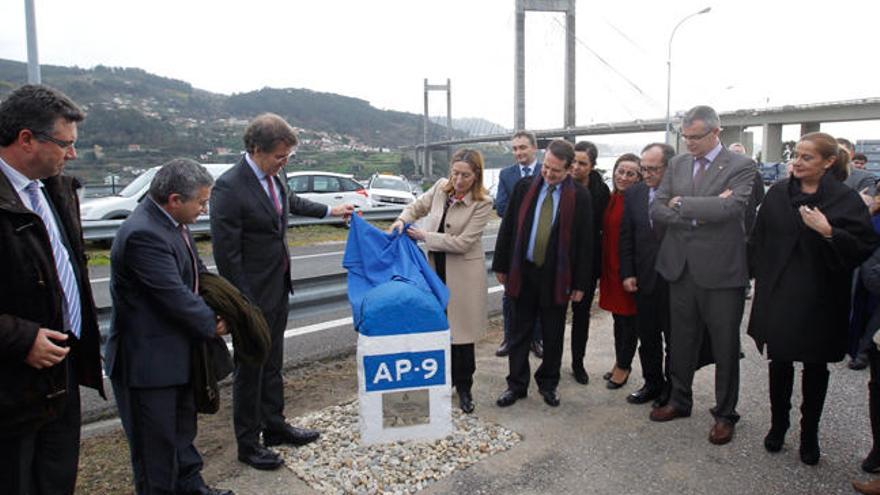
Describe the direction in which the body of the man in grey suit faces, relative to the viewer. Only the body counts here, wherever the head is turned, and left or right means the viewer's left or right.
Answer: facing the viewer and to the left of the viewer

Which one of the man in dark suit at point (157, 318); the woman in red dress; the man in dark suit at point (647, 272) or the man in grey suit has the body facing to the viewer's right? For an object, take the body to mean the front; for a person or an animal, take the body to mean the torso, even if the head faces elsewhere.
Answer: the man in dark suit at point (157, 318)

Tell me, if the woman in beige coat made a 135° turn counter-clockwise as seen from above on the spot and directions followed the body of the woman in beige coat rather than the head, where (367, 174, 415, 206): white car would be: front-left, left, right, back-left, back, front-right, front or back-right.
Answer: left

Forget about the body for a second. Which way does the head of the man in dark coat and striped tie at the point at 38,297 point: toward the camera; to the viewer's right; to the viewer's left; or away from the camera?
to the viewer's right

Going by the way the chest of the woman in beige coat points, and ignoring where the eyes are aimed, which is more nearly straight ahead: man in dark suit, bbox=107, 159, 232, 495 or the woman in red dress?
the man in dark suit

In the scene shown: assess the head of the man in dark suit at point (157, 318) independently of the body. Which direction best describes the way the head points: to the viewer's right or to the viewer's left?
to the viewer's right

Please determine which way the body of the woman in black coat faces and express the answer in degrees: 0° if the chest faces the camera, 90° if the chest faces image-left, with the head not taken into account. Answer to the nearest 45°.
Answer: approximately 45°

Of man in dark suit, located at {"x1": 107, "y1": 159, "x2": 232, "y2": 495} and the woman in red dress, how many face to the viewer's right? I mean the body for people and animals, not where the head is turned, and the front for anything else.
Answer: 1

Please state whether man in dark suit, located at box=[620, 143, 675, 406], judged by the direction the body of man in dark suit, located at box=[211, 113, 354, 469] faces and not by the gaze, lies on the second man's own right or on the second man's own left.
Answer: on the second man's own left

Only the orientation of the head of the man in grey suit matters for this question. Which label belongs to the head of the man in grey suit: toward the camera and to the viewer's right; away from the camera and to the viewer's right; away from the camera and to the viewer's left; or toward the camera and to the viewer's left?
toward the camera and to the viewer's left

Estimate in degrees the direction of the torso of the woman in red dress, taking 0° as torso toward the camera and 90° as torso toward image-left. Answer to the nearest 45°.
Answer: approximately 45°

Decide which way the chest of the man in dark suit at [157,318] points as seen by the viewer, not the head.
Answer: to the viewer's right

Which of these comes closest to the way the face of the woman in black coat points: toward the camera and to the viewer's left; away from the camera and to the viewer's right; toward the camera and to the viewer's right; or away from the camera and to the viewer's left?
toward the camera and to the viewer's left
